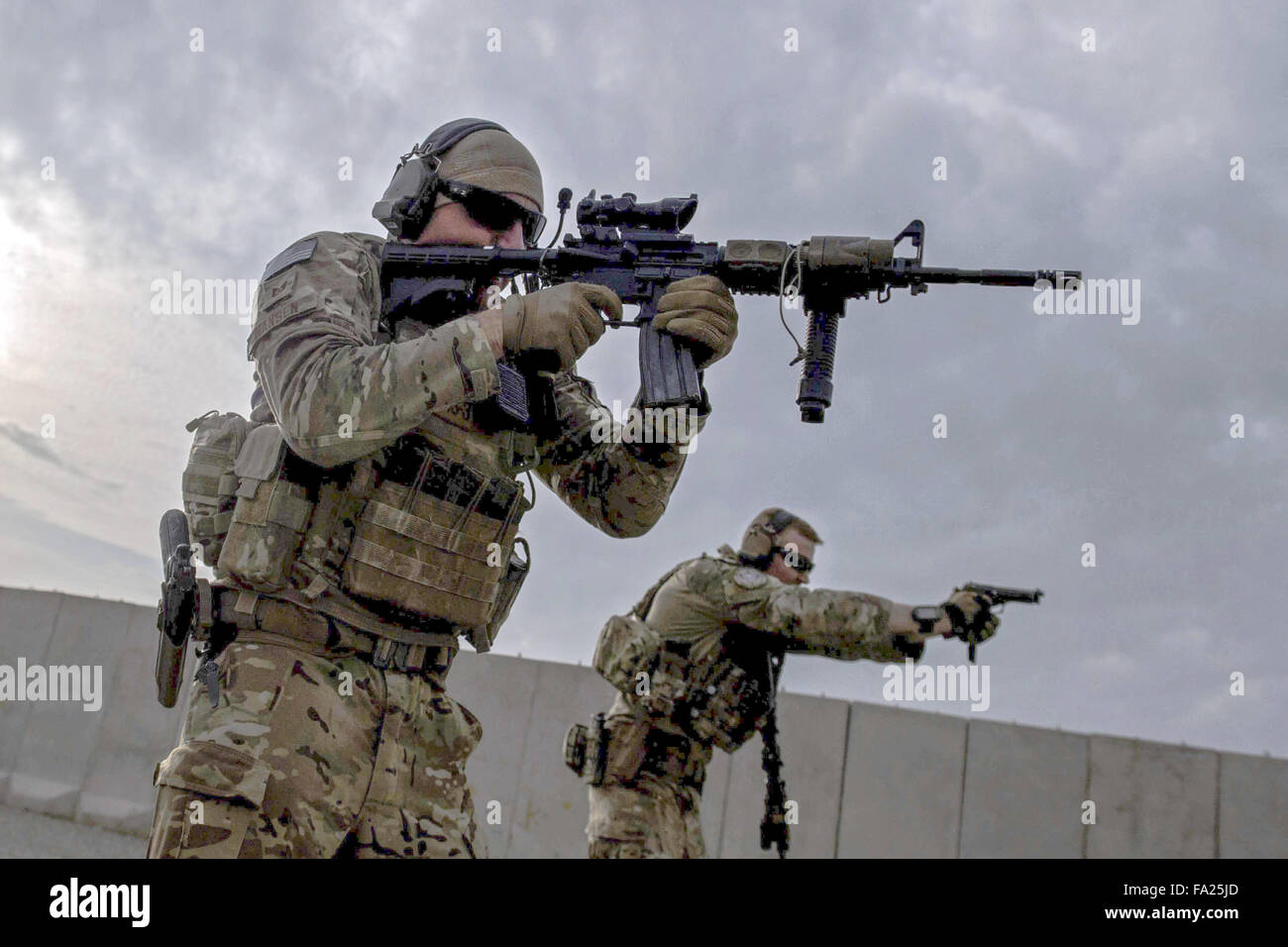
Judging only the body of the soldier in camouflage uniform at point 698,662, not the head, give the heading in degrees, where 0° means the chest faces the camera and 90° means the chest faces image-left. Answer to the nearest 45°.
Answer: approximately 270°

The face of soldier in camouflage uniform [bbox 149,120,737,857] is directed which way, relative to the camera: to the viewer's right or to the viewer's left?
to the viewer's right

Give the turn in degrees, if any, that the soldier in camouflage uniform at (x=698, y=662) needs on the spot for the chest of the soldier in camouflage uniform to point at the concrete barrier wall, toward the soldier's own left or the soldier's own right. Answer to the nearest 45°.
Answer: approximately 90° to the soldier's own left

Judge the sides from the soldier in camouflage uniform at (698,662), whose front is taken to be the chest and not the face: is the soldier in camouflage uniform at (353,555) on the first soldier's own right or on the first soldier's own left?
on the first soldier's own right
